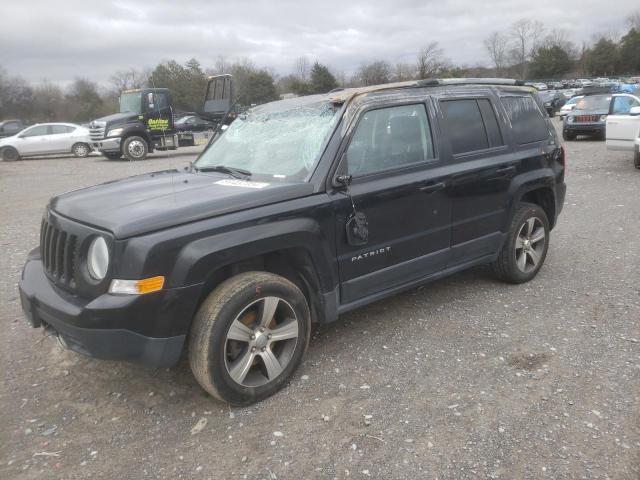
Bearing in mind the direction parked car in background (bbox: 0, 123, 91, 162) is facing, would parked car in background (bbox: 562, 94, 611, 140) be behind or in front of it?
behind

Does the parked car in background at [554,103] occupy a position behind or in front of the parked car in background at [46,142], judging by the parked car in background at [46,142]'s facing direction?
behind

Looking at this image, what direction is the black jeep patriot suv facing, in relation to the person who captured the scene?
facing the viewer and to the left of the viewer

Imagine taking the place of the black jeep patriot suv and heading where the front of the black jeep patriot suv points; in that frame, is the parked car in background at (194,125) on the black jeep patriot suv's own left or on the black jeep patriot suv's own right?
on the black jeep patriot suv's own right

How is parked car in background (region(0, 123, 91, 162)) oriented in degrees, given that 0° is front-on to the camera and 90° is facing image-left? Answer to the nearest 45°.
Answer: approximately 90°

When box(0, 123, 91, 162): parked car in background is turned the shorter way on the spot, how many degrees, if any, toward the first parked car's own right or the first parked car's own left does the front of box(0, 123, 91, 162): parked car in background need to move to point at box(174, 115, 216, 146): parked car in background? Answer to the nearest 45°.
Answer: approximately 135° to the first parked car's own right

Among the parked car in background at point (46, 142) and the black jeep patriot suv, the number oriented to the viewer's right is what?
0
